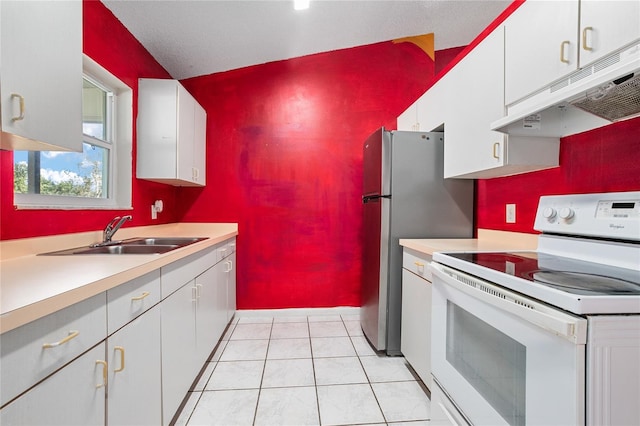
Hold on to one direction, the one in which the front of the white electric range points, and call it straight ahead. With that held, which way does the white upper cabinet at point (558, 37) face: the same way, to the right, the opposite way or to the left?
the same way

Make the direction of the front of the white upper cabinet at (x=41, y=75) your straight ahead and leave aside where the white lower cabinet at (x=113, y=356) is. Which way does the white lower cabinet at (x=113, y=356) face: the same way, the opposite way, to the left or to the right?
the same way

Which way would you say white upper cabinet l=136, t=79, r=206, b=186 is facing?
to the viewer's right

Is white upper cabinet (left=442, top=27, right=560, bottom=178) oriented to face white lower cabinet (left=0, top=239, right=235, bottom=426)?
yes

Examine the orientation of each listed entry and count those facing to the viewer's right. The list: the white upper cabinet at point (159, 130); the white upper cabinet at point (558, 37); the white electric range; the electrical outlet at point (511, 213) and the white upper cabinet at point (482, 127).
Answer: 1

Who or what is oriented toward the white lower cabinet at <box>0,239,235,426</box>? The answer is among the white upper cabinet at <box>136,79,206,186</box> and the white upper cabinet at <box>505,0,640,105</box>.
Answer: the white upper cabinet at <box>505,0,640,105</box>

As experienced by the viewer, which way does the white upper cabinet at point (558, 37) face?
facing the viewer and to the left of the viewer

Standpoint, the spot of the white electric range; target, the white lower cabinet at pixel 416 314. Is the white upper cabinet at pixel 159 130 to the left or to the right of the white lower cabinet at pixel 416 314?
left

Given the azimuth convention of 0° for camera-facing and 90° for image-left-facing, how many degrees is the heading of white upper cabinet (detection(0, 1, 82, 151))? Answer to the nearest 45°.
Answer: approximately 315°

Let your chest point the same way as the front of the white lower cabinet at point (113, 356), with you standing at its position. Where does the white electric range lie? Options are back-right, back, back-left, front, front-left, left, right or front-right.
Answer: front

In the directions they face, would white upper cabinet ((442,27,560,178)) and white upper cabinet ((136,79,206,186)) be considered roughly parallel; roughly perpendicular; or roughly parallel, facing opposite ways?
roughly parallel, facing opposite ways

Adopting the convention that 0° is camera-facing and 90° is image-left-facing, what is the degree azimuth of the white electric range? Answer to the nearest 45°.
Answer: approximately 45°

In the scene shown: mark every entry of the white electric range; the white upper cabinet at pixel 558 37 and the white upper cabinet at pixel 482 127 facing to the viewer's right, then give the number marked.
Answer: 0

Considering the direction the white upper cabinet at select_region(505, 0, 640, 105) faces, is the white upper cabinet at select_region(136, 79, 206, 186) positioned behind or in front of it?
in front

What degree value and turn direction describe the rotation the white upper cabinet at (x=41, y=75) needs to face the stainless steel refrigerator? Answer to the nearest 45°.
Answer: approximately 45° to its left
